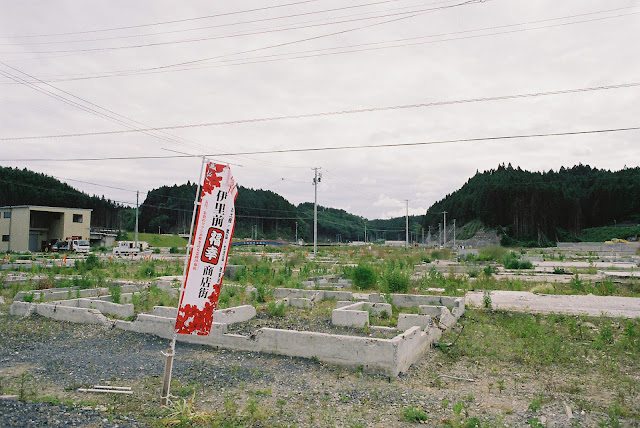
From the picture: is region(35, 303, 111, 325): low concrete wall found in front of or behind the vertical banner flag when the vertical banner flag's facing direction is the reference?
behind

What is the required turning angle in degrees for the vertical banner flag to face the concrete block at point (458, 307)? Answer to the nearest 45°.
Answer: approximately 135° to its left

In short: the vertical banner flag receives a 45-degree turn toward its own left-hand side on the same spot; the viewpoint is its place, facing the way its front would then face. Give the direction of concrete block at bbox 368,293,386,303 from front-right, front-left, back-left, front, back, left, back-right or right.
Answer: left

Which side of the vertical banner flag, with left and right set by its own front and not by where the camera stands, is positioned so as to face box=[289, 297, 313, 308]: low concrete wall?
back

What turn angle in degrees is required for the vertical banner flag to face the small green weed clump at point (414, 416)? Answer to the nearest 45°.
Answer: approximately 90° to its left

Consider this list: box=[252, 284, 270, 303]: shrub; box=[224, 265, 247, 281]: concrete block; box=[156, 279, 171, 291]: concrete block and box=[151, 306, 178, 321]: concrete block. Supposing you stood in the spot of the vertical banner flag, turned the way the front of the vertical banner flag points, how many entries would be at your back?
4

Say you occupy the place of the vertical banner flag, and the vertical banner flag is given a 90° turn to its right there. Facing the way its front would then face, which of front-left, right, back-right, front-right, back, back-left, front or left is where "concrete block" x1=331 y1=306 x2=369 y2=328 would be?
back-right

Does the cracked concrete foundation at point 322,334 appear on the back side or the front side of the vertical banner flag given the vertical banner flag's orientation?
on the back side

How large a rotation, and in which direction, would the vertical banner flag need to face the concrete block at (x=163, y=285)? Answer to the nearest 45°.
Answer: approximately 180°

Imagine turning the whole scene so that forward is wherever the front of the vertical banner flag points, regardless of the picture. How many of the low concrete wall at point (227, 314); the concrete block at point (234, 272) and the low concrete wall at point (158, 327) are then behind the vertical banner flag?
3

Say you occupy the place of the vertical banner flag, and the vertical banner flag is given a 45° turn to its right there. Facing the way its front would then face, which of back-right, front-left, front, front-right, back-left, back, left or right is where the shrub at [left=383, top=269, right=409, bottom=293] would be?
back

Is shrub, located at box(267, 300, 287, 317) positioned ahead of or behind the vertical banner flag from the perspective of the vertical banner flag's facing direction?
behind

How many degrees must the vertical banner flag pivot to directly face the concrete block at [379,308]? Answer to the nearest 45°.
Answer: approximately 135° to its left

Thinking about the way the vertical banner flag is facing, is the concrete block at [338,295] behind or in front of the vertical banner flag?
behind

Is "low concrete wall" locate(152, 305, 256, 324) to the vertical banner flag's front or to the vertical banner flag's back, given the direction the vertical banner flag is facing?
to the back

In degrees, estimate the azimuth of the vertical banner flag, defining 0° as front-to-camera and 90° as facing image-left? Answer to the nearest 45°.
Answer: approximately 0°
